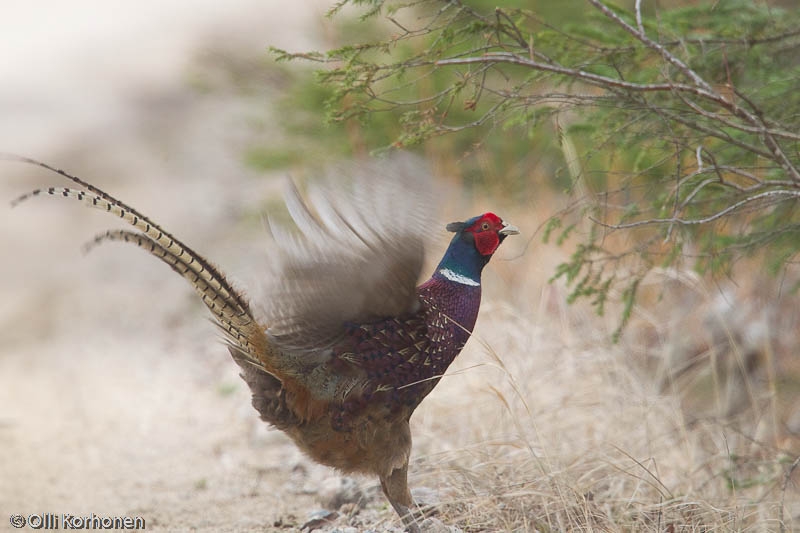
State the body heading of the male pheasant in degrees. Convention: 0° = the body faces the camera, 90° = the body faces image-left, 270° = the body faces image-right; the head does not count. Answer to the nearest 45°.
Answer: approximately 270°
